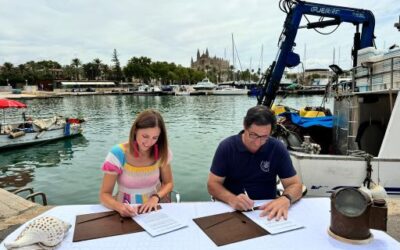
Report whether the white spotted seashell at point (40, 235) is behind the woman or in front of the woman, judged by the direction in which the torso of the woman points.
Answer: in front

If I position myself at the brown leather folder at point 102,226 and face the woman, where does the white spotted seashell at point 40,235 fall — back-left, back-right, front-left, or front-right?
back-left

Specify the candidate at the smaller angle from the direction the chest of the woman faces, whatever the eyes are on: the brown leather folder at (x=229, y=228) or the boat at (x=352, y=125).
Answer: the brown leather folder

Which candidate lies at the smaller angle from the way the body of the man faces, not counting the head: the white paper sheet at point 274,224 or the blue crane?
the white paper sheet

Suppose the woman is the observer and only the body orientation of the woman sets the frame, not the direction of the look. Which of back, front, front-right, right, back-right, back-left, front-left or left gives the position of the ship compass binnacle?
front-left

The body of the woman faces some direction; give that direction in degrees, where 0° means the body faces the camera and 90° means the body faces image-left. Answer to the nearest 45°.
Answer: approximately 0°

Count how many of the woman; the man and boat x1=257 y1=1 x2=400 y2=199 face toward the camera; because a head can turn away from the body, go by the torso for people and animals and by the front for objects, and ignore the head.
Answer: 2

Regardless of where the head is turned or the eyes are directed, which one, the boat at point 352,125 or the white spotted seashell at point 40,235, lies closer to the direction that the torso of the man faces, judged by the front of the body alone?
the white spotted seashell

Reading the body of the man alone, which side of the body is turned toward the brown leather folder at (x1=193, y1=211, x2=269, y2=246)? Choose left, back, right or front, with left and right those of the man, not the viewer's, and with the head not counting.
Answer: front

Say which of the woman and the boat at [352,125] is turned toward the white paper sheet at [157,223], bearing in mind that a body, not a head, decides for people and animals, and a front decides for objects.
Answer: the woman

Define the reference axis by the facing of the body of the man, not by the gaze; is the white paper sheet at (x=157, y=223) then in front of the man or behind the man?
in front

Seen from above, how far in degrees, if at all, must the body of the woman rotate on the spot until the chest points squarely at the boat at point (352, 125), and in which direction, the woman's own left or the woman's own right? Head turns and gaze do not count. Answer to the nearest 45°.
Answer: approximately 135° to the woman's own left

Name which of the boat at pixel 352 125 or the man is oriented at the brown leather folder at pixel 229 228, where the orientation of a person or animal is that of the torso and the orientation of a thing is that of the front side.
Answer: the man
